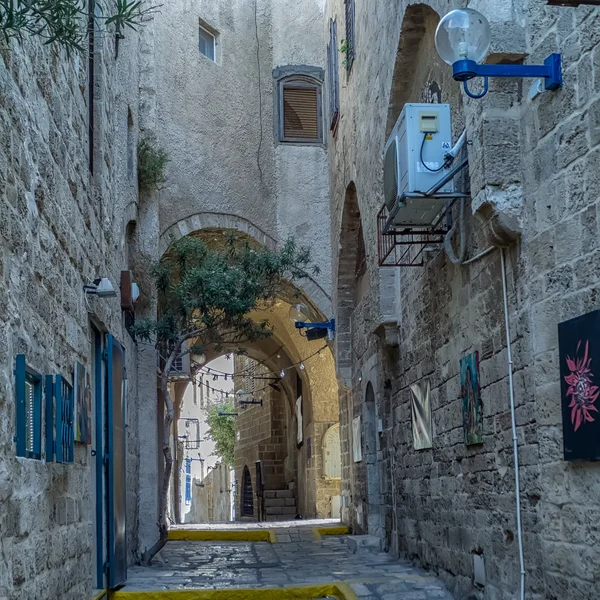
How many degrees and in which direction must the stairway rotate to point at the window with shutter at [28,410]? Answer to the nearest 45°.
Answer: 0° — it already faces it

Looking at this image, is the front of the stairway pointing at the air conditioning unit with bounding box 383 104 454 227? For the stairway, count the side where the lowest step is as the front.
yes

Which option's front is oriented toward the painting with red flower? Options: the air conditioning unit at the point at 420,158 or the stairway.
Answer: the stairway

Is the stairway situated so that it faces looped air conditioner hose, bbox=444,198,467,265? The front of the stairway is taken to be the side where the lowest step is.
yes

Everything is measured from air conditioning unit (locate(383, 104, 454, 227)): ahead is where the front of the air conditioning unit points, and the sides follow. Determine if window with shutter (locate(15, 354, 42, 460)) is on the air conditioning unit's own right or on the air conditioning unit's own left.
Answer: on the air conditioning unit's own left

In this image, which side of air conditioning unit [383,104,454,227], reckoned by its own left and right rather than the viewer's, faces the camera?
left

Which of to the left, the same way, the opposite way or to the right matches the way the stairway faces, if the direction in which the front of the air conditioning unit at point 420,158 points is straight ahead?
to the left

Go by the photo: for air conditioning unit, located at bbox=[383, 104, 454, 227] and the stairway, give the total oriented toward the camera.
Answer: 1
